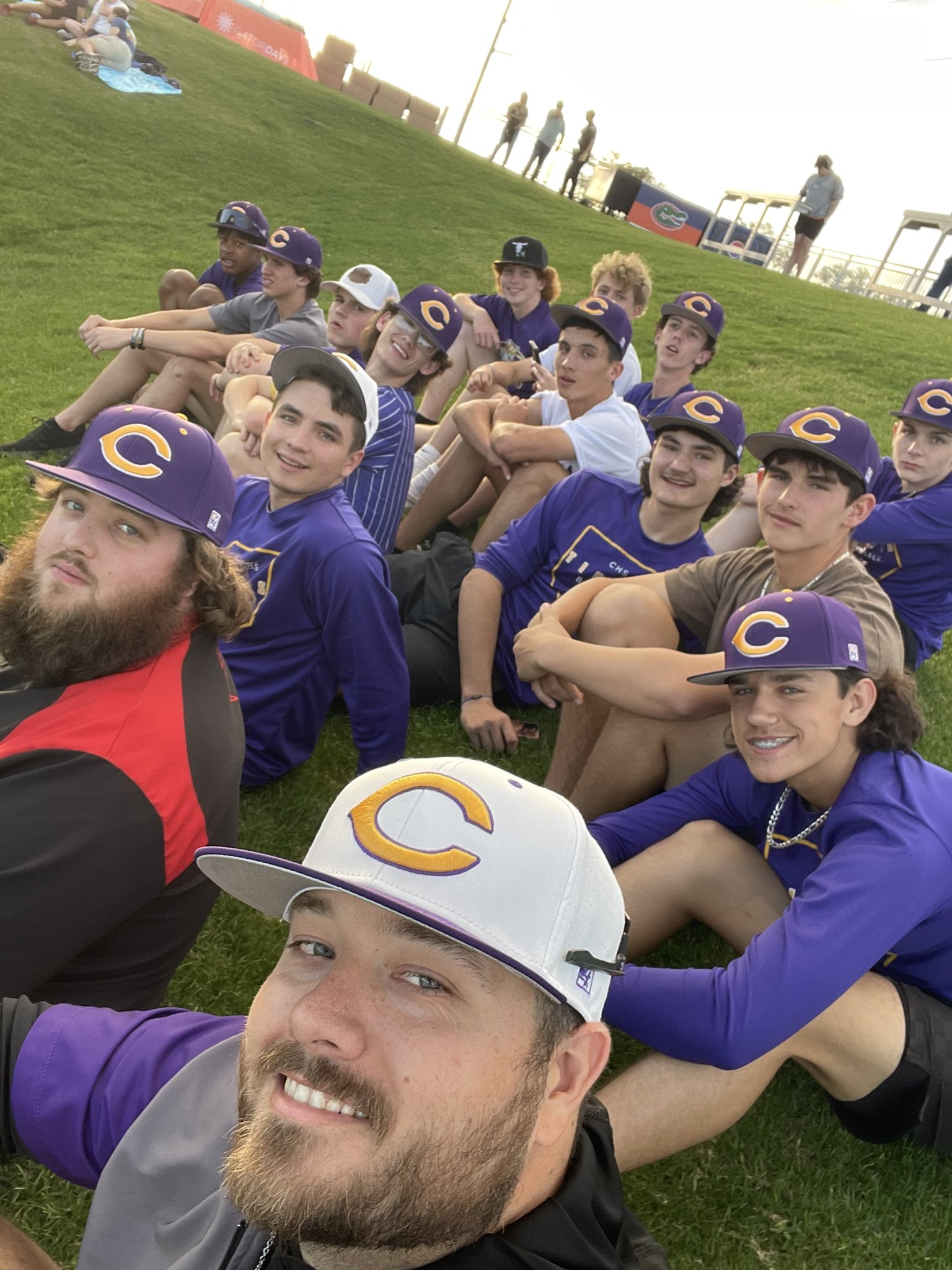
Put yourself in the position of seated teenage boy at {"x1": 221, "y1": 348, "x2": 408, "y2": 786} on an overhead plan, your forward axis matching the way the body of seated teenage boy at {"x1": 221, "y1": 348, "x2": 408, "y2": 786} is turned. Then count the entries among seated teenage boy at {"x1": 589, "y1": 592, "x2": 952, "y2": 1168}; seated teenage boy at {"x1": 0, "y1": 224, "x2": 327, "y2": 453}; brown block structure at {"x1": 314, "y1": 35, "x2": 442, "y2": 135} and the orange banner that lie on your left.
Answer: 1

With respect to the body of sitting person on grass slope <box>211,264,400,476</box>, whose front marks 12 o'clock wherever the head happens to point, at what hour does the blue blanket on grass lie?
The blue blanket on grass is roughly at 4 o'clock from the sitting person on grass slope.

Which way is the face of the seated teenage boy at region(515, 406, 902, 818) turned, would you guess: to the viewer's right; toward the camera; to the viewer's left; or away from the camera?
toward the camera

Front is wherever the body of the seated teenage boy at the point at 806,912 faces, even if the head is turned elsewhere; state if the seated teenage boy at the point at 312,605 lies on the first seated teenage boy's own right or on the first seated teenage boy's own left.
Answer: on the first seated teenage boy's own right

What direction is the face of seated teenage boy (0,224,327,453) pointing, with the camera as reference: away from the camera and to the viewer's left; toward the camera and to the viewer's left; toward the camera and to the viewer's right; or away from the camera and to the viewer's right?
toward the camera and to the viewer's left

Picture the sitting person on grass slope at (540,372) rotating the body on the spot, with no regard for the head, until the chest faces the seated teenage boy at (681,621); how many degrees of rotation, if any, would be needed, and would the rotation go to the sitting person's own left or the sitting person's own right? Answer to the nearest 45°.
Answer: approximately 45° to the sitting person's own left

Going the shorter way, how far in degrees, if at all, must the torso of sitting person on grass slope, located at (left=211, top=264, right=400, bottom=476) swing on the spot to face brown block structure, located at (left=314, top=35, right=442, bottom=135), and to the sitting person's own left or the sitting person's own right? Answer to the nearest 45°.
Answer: approximately 135° to the sitting person's own right

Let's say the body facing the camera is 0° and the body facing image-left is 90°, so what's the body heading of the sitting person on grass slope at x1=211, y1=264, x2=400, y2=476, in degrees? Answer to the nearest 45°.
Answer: approximately 45°

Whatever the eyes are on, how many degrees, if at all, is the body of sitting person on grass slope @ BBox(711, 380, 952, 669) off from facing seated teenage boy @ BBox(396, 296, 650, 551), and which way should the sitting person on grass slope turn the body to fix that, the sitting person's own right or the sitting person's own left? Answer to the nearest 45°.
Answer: approximately 45° to the sitting person's own right

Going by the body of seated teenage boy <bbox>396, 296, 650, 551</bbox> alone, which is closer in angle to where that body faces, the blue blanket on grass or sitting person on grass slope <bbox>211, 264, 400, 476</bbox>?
the sitting person on grass slope
